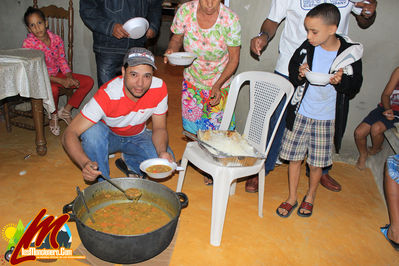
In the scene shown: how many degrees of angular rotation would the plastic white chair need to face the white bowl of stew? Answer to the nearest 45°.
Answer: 0° — it already faces it

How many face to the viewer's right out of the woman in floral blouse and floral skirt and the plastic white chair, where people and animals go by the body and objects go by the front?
0

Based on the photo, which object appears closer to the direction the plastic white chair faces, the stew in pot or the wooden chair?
the stew in pot

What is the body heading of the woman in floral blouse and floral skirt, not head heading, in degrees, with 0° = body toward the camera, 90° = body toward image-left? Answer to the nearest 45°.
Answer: approximately 0°

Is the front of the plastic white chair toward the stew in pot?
yes

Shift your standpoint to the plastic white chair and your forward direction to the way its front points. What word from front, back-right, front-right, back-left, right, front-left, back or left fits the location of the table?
front-right

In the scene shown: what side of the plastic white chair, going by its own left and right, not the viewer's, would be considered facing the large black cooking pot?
front

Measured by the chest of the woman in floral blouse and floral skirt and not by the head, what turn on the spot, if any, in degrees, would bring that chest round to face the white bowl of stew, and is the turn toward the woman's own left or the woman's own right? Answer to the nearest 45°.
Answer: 0° — they already face it
